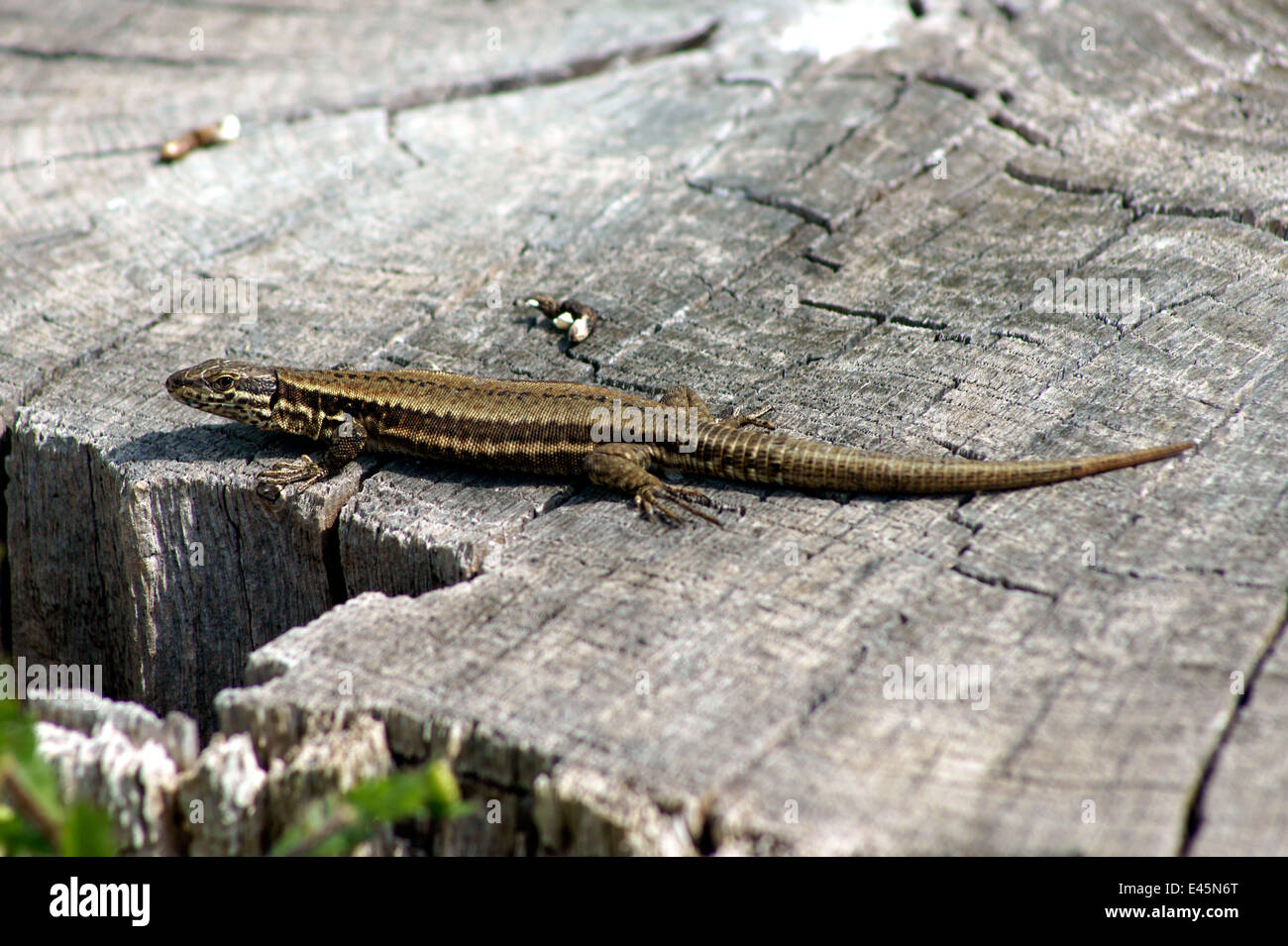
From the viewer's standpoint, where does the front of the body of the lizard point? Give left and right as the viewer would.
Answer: facing to the left of the viewer

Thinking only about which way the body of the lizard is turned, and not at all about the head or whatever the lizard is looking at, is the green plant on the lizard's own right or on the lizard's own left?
on the lizard's own left
